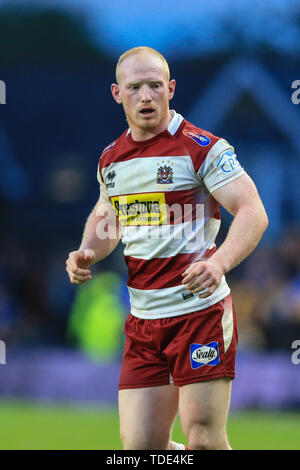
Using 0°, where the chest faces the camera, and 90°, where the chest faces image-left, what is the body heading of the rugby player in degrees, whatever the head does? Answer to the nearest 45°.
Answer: approximately 45°
